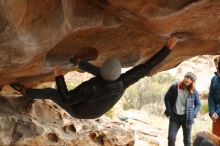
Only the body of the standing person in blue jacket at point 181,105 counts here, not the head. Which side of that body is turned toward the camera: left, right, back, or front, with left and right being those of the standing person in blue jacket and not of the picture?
front

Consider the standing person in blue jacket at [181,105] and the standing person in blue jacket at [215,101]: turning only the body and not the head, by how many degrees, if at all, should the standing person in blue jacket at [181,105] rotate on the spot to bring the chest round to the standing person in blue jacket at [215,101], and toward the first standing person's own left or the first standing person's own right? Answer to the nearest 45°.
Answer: approximately 90° to the first standing person's own left

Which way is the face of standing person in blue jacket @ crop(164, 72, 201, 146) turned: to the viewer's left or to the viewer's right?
to the viewer's left
